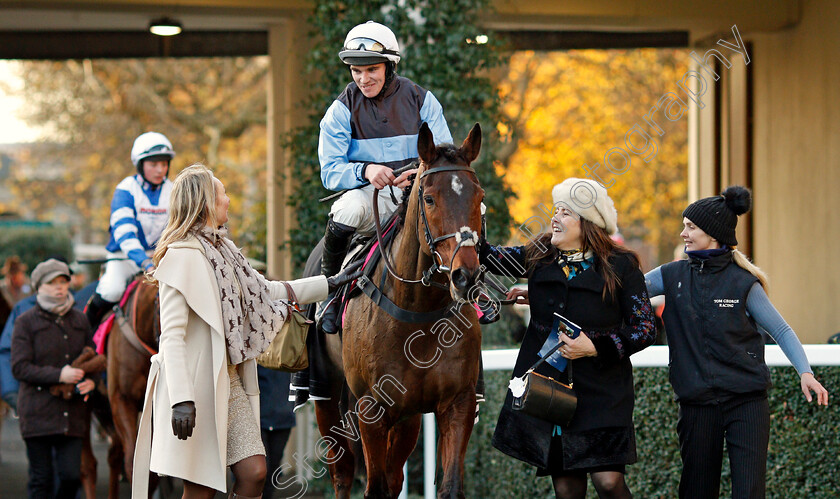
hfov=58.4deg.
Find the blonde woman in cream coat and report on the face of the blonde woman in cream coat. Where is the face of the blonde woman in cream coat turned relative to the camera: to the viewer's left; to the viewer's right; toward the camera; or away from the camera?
to the viewer's right

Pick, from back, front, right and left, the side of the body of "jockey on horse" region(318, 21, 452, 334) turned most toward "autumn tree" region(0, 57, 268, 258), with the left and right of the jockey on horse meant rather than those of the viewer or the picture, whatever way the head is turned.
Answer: back

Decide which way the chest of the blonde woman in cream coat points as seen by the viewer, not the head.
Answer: to the viewer's right

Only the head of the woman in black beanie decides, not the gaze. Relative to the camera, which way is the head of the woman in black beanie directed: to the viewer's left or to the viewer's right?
to the viewer's left

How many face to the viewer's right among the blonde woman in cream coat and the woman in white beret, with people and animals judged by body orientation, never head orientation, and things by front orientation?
1
